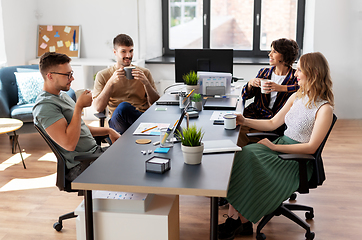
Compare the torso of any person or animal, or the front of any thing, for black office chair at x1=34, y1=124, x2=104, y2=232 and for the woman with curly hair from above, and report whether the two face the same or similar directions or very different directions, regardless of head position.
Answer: very different directions

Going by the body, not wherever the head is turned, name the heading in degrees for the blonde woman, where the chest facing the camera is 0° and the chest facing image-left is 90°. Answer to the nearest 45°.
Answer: approximately 90°

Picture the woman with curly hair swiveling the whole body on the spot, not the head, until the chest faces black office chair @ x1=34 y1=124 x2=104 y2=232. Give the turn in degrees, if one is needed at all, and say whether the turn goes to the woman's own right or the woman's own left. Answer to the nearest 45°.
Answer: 0° — they already face it

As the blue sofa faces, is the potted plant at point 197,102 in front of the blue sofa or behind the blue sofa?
in front

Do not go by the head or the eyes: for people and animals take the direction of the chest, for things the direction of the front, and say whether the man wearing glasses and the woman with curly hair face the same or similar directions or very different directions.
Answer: very different directions

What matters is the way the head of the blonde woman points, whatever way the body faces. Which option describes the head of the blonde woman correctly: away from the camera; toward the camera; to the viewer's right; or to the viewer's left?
to the viewer's left

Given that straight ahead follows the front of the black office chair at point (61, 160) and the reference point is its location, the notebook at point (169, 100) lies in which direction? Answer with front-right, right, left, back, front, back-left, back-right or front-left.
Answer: front-left

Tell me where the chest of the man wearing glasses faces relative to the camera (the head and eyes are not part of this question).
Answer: to the viewer's right

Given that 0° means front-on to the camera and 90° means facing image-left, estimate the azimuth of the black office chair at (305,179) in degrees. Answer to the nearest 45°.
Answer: approximately 90°

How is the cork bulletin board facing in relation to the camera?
toward the camera

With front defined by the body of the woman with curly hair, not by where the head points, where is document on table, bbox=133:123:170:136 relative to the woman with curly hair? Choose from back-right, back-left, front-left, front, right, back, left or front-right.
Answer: front

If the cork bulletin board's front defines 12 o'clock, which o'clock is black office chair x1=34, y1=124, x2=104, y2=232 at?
The black office chair is roughly at 12 o'clock from the cork bulletin board.

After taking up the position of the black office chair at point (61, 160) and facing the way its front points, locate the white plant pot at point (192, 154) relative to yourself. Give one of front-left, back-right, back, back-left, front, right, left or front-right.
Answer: front-right

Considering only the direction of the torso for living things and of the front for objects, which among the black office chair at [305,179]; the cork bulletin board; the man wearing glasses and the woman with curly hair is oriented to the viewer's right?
the man wearing glasses

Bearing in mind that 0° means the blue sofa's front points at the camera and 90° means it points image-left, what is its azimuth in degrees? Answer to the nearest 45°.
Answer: approximately 315°

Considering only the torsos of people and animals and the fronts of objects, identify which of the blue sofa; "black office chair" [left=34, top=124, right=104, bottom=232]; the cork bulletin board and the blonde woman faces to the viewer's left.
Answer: the blonde woman

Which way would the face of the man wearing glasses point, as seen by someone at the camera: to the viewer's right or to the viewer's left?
to the viewer's right

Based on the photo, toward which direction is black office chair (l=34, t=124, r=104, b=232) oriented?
to the viewer's right

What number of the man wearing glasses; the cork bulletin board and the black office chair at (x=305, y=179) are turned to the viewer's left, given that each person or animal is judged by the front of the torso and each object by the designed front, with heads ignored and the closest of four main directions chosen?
1

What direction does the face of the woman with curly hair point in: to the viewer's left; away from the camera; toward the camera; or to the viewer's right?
to the viewer's left

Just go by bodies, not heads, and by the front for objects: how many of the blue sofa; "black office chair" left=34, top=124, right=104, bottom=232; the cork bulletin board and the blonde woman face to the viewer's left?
1
